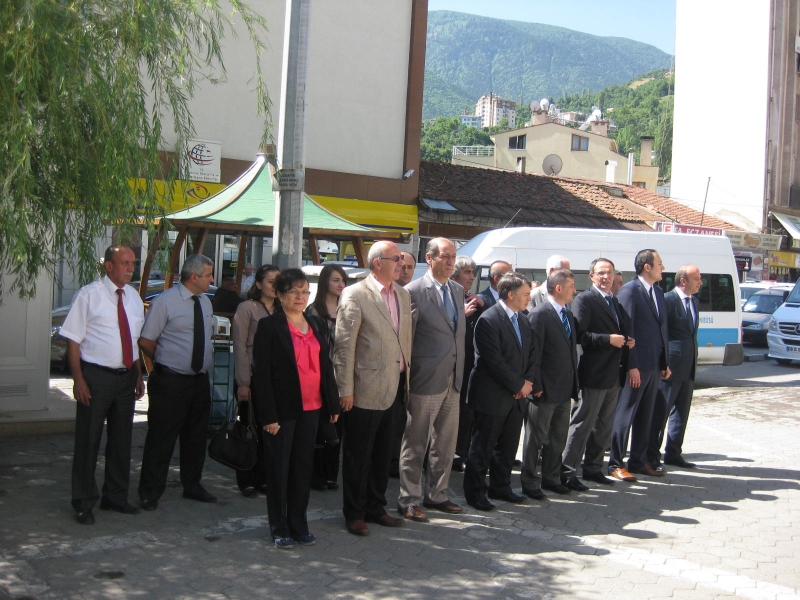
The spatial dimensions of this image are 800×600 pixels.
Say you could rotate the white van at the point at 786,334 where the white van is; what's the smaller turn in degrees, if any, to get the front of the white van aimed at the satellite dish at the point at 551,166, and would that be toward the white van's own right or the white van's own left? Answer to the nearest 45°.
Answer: approximately 90° to the white van's own right

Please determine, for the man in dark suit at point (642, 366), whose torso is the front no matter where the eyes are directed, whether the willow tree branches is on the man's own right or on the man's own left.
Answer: on the man's own right

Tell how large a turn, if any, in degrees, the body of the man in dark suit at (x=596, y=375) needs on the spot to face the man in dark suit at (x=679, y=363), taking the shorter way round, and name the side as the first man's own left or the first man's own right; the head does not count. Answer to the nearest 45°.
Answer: approximately 90° to the first man's own left

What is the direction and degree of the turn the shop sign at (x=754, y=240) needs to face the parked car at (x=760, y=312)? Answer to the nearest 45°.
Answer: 0° — it already faces it

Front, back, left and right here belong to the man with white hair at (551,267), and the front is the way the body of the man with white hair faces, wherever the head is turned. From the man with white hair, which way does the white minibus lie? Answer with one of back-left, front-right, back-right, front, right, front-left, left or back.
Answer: back-left

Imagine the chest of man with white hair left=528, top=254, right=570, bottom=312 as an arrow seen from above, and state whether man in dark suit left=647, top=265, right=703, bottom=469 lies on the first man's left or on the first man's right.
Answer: on the first man's left

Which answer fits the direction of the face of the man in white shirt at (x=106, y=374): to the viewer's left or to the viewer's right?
to the viewer's right
